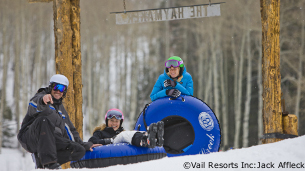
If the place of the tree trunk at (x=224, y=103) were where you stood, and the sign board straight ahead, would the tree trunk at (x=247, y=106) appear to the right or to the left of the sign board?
left

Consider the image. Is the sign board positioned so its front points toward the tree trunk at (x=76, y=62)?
no

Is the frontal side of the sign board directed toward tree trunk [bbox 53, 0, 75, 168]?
no
